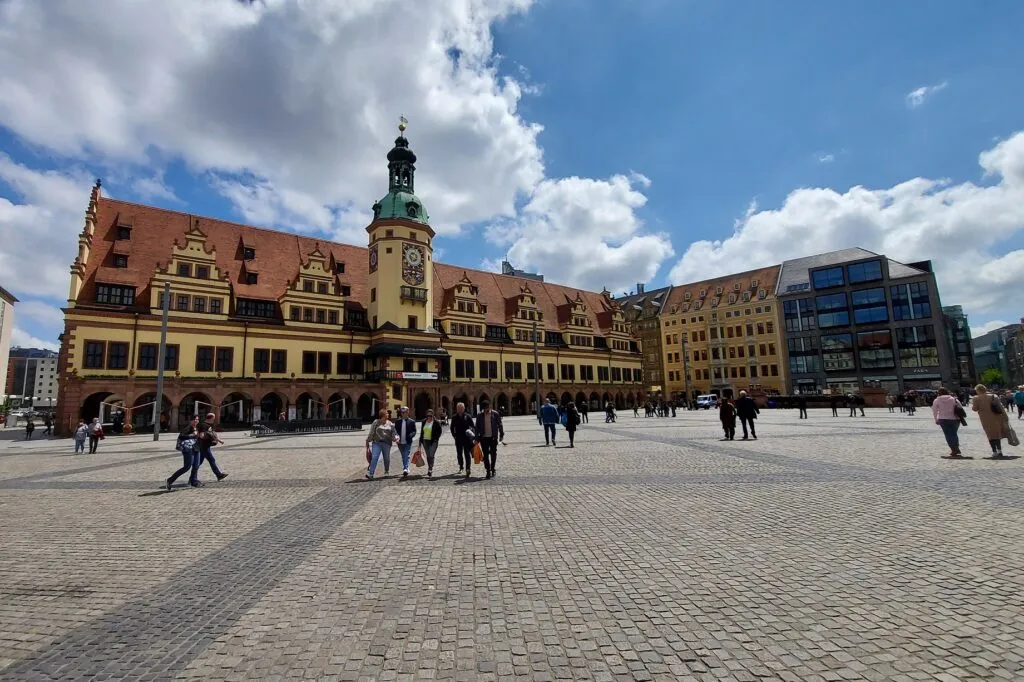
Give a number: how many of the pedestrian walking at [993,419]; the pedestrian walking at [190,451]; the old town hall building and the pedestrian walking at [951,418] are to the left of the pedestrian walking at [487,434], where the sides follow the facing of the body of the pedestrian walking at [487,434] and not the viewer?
2

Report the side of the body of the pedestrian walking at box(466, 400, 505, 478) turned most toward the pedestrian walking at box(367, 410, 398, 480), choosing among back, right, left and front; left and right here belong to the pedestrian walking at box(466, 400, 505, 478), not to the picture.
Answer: right

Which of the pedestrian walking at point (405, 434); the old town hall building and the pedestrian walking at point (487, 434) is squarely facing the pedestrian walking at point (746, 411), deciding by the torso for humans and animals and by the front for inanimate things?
the old town hall building

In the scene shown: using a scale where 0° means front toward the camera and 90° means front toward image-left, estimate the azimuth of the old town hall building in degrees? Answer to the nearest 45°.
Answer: approximately 315°

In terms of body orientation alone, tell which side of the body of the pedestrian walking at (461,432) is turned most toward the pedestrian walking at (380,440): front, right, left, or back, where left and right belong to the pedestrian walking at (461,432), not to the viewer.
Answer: right

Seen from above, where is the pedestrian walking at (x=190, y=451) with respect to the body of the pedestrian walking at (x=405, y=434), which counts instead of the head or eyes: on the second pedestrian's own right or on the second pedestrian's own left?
on the second pedestrian's own right

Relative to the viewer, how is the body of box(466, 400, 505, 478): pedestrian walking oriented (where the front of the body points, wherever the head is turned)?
toward the camera

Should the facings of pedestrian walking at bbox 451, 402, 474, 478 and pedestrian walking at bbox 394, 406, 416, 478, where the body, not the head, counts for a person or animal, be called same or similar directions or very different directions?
same or similar directions

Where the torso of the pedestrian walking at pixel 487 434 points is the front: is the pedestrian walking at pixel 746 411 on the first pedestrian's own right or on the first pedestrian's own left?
on the first pedestrian's own left

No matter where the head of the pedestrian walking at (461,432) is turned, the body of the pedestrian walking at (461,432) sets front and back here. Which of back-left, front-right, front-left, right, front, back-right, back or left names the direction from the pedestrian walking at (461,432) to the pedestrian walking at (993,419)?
left

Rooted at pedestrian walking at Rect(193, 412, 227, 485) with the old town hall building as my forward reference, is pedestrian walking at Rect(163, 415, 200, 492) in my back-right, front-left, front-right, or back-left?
back-left

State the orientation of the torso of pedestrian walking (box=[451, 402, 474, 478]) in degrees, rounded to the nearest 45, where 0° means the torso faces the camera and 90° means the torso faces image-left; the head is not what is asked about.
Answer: approximately 0°

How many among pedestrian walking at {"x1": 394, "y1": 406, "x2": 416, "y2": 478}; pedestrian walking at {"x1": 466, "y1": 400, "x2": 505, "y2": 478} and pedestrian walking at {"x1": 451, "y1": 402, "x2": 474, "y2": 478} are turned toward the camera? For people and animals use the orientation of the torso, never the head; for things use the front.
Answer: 3

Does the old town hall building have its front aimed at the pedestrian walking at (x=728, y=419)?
yes

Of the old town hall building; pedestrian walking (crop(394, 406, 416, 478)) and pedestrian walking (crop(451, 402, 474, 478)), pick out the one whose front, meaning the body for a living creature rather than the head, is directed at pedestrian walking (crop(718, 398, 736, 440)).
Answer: the old town hall building

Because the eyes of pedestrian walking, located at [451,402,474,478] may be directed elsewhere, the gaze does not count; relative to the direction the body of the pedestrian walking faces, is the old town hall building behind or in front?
behind

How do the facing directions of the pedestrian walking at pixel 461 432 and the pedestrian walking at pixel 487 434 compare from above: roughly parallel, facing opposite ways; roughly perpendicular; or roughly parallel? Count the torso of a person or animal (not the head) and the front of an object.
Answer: roughly parallel

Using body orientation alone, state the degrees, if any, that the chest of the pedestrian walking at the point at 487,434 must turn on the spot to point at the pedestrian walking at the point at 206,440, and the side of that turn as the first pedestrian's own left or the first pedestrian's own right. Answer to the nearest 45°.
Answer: approximately 90° to the first pedestrian's own right
